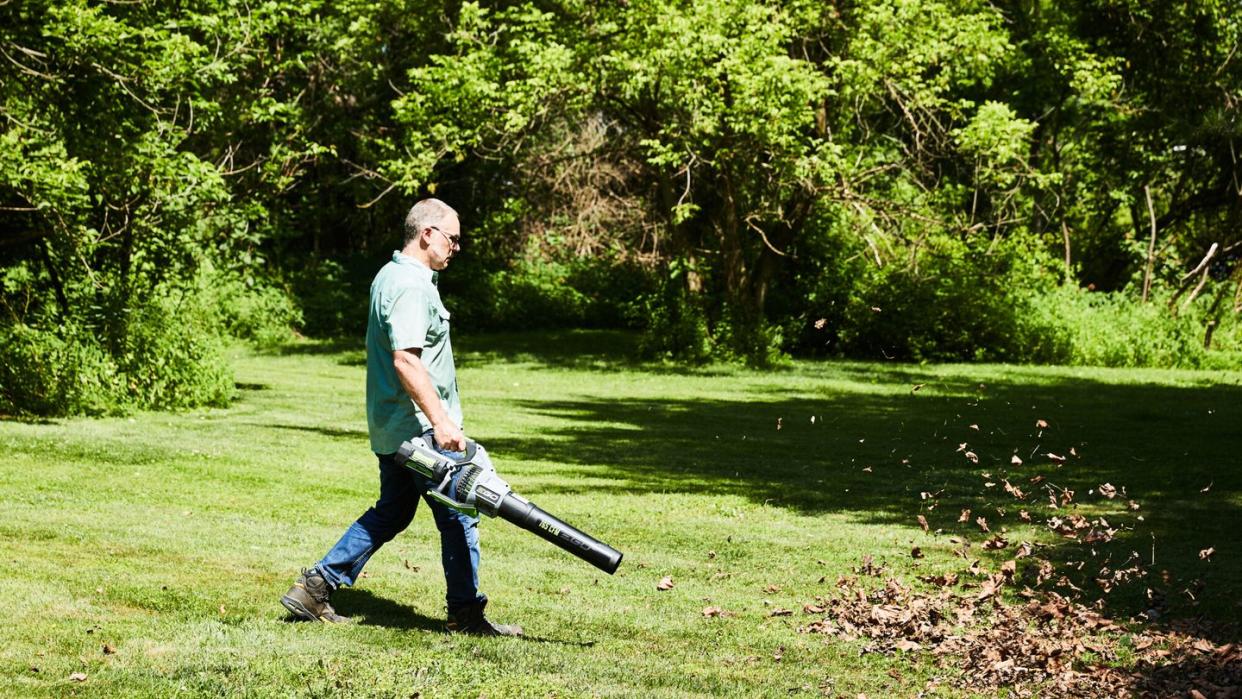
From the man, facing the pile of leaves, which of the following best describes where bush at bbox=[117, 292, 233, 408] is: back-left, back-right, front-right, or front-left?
back-left

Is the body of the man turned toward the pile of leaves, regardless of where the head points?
yes

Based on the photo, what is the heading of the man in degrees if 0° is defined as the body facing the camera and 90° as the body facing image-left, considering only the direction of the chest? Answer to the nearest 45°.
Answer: approximately 270°

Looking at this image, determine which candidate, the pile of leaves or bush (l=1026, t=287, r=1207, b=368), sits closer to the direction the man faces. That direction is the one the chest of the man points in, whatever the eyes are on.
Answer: the pile of leaves

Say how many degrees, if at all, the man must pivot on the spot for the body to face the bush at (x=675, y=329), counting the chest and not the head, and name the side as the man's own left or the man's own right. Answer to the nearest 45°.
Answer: approximately 90° to the man's own left

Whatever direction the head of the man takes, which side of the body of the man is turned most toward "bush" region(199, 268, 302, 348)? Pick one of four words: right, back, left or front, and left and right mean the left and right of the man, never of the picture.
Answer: left

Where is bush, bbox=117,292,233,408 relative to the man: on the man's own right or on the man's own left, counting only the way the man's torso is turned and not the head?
on the man's own left

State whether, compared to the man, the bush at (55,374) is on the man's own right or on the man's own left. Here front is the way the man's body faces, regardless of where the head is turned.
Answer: on the man's own left
